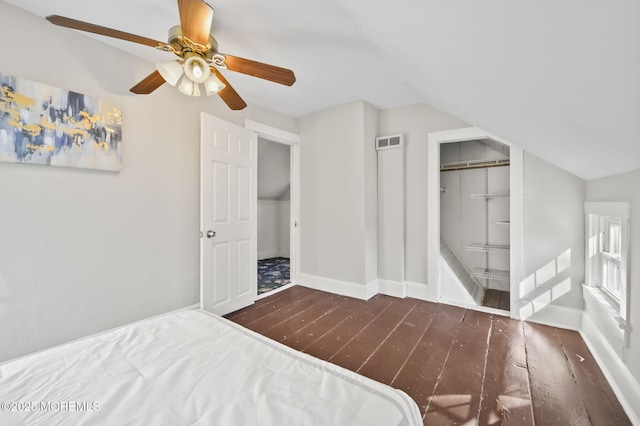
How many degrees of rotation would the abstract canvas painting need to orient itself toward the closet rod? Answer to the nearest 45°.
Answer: approximately 45° to its left

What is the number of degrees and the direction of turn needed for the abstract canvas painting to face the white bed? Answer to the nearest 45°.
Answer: approximately 45° to its right

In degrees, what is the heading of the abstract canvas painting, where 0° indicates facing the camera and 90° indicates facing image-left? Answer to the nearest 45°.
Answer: approximately 315°

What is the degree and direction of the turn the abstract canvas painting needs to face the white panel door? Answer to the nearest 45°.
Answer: approximately 45° to its left

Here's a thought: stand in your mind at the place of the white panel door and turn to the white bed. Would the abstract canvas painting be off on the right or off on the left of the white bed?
right

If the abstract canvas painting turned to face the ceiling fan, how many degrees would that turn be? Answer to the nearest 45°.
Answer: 0° — it already faces it

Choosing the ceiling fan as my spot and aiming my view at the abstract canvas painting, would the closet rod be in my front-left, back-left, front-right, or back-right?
back-right

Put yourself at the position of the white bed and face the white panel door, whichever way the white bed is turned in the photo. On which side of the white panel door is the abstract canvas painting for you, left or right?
left
